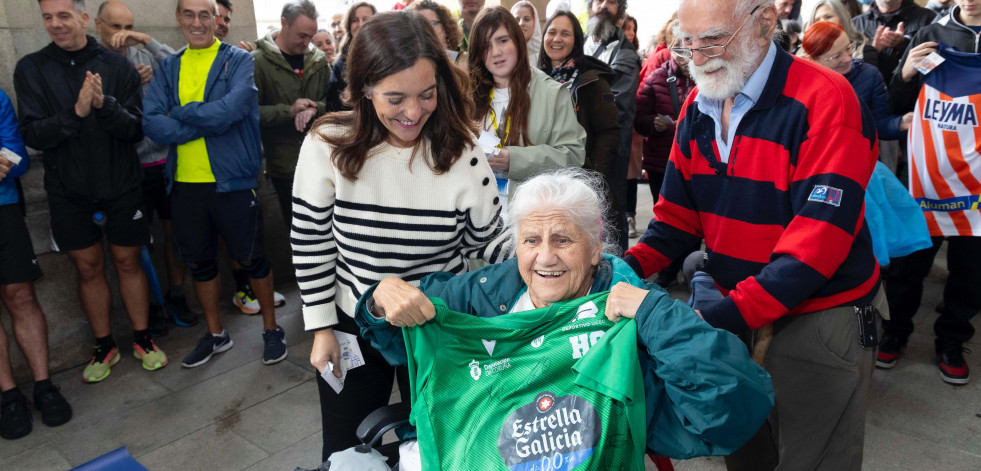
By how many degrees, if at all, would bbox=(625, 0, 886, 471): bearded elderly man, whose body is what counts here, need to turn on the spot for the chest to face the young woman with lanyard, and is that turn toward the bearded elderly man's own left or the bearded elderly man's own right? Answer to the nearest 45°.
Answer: approximately 90° to the bearded elderly man's own right

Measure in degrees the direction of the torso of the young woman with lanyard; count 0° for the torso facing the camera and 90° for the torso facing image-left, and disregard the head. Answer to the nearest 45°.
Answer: approximately 45°

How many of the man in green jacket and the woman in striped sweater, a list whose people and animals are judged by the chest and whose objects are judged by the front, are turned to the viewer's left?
0

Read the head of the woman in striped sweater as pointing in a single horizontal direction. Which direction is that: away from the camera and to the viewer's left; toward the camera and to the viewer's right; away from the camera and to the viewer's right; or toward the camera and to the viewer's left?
toward the camera and to the viewer's right

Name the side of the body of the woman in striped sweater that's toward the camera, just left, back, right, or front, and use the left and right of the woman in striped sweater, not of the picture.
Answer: front

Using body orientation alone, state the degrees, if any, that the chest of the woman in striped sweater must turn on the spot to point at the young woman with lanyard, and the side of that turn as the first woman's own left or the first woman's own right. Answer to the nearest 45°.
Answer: approximately 135° to the first woman's own left

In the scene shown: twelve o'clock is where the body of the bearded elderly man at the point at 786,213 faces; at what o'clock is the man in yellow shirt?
The man in yellow shirt is roughly at 2 o'clock from the bearded elderly man.

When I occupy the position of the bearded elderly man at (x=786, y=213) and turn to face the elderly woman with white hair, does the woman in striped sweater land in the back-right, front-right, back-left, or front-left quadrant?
front-right

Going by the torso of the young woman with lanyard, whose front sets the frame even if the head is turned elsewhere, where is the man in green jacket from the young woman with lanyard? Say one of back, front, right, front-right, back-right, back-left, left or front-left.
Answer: right

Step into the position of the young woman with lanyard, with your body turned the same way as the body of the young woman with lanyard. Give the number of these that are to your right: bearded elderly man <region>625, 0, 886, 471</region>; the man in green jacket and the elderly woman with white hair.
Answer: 1

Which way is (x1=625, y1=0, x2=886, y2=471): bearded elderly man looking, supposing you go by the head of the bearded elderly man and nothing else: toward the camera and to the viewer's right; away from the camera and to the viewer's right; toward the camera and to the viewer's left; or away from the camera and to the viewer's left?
toward the camera and to the viewer's left

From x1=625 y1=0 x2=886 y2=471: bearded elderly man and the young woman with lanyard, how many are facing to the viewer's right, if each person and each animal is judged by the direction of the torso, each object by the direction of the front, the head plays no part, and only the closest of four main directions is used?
0

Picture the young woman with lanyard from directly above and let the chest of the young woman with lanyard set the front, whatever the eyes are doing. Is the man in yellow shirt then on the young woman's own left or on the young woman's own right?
on the young woman's own right

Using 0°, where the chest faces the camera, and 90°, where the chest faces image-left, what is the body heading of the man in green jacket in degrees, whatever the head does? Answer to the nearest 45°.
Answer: approximately 315°
